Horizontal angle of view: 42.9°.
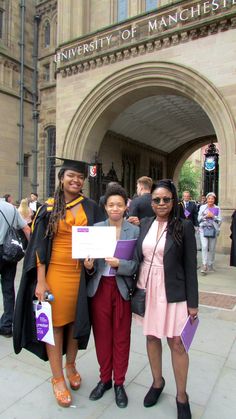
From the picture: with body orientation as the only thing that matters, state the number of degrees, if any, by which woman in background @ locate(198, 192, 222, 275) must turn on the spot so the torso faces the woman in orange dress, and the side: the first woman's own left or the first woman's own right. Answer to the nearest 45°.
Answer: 0° — they already face them

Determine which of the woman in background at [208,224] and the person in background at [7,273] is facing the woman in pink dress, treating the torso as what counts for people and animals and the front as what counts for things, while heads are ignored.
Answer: the woman in background

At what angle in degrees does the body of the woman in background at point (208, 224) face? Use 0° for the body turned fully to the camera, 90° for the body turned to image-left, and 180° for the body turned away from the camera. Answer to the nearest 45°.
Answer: approximately 0°

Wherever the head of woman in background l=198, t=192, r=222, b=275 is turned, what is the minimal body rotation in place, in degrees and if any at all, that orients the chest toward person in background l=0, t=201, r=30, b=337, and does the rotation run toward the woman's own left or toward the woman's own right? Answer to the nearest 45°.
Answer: approximately 45° to the woman's own right
